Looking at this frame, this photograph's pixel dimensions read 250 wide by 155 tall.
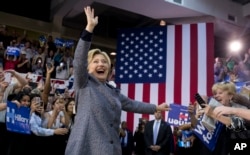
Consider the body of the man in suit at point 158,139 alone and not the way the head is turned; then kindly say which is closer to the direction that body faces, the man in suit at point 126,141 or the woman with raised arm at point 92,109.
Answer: the woman with raised arm

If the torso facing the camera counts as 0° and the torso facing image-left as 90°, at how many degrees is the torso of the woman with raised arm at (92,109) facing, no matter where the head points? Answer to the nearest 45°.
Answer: approximately 315°

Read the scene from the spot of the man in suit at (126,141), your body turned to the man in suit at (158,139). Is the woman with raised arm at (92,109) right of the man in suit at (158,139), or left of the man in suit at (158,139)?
right

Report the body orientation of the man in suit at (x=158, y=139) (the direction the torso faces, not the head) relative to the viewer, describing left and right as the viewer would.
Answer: facing the viewer

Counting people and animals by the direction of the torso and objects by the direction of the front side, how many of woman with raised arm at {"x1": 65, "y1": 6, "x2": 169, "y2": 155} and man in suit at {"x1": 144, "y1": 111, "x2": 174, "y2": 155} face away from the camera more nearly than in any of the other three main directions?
0

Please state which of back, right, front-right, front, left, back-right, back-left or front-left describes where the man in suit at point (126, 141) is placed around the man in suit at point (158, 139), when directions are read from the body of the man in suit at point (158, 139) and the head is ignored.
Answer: back-right

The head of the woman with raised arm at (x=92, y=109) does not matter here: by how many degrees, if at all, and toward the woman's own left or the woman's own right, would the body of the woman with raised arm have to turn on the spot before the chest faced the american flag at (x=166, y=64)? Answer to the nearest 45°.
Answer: approximately 135° to the woman's own left

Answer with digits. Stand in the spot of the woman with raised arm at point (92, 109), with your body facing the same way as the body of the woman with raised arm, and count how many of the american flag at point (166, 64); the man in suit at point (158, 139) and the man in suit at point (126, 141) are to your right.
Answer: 0

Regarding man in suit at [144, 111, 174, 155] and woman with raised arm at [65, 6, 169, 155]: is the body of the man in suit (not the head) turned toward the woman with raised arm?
yes

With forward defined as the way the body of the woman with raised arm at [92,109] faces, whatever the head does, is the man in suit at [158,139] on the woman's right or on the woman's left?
on the woman's left
